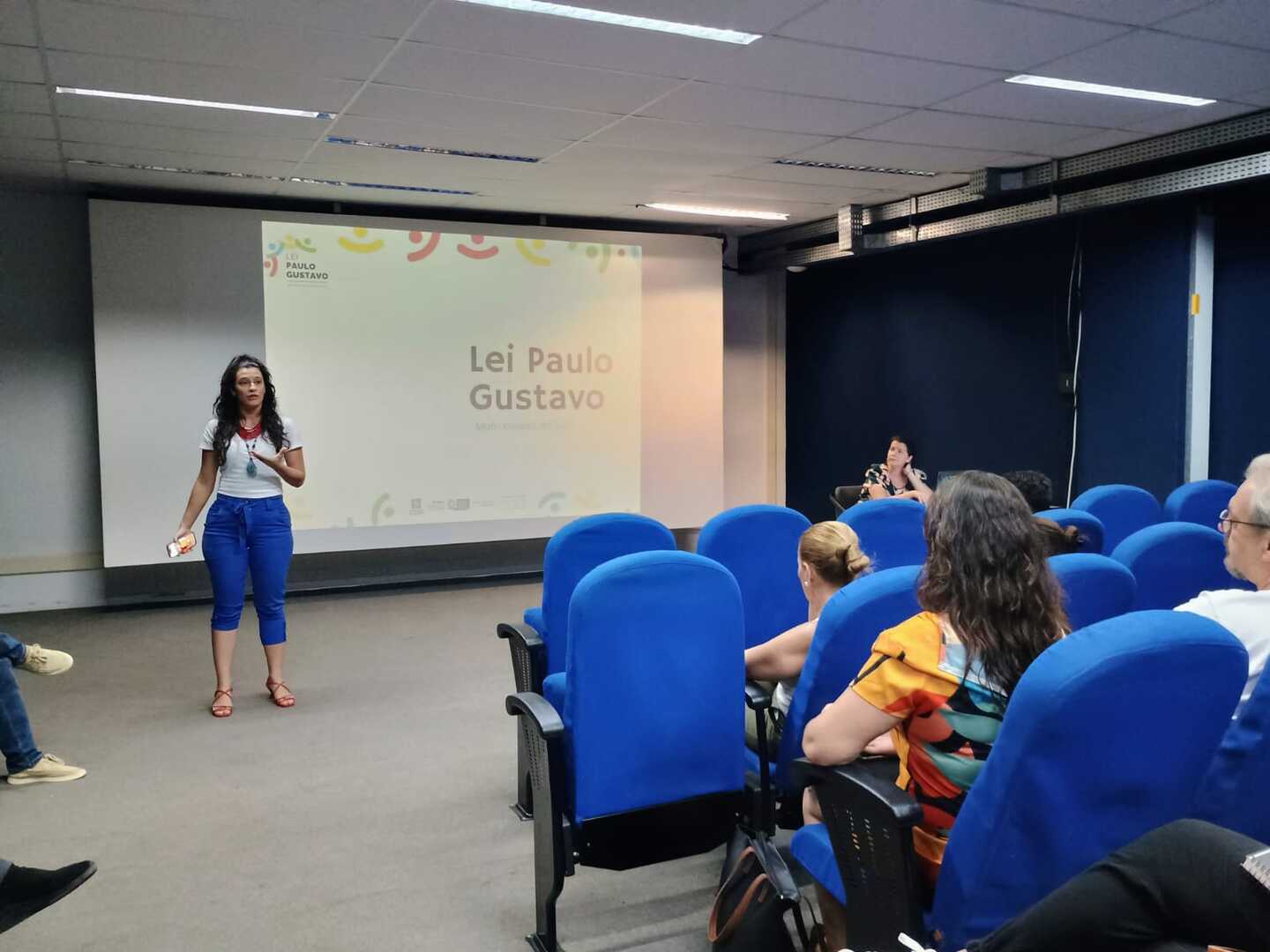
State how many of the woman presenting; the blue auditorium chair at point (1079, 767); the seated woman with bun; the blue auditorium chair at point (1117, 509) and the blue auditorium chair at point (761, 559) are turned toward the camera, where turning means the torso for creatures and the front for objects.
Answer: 1

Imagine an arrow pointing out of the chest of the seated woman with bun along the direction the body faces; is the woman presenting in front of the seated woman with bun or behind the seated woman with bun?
in front

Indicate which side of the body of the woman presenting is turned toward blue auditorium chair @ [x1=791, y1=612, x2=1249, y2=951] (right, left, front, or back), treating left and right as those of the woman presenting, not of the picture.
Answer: front

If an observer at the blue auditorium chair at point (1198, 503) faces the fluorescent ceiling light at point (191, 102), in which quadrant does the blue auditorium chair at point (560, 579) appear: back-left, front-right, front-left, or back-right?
front-left

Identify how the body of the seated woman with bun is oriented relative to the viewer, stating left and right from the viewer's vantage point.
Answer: facing away from the viewer and to the left of the viewer

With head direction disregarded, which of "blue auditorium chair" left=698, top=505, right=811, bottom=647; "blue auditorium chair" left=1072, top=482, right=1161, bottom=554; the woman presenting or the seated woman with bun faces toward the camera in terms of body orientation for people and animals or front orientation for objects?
the woman presenting

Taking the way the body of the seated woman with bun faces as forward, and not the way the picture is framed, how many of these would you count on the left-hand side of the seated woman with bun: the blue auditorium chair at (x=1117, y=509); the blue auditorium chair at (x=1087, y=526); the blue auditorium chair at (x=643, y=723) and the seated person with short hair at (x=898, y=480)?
1

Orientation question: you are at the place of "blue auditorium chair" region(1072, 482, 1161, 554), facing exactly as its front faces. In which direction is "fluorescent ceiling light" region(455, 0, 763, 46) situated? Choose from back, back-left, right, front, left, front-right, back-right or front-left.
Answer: left

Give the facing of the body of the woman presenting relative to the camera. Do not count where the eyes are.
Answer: toward the camera

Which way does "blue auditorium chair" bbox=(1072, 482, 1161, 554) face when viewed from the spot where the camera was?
facing away from the viewer and to the left of the viewer

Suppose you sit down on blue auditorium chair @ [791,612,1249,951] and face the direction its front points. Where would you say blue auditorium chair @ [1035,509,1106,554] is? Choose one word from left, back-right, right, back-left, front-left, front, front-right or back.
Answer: front-right

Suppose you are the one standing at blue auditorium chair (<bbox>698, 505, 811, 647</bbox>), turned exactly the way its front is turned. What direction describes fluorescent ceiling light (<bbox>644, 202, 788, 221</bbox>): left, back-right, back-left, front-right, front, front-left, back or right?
front-right

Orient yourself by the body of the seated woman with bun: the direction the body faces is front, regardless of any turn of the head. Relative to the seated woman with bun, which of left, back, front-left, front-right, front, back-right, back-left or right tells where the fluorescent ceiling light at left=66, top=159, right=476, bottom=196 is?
front

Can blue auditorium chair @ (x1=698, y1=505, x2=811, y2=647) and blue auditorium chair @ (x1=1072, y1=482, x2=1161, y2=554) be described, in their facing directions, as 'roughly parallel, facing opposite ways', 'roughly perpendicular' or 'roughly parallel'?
roughly parallel

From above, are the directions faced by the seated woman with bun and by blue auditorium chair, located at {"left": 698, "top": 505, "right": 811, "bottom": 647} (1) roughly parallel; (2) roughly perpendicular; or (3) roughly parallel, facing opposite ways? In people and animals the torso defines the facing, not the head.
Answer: roughly parallel

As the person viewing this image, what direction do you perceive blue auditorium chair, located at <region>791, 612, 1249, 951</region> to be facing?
facing away from the viewer and to the left of the viewer

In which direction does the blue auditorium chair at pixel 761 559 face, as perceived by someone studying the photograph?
facing away from the viewer and to the left of the viewer
